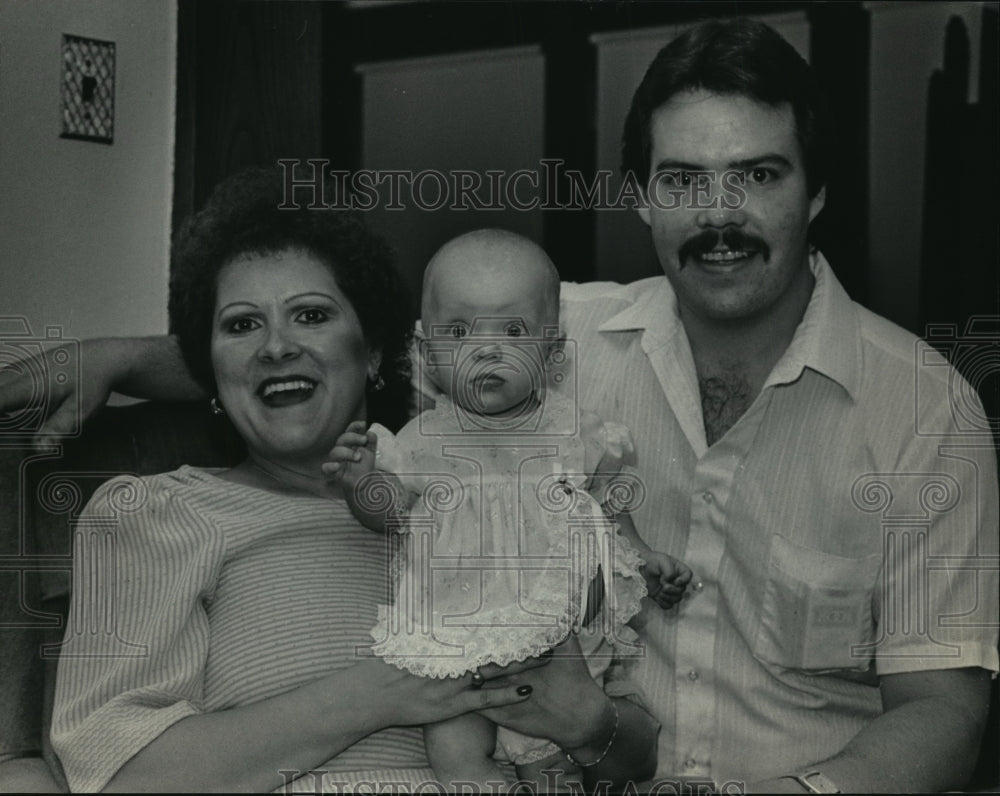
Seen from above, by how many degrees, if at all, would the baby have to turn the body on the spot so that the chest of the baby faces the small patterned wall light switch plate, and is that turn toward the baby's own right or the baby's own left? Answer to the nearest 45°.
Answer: approximately 90° to the baby's own right

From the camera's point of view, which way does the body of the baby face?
toward the camera
